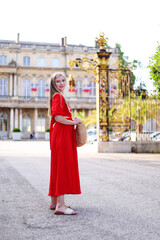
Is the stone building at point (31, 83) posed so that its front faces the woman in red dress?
yes

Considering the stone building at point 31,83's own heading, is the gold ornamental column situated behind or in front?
in front

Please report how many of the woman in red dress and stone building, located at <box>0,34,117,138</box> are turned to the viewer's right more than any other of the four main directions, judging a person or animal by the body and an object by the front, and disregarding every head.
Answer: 1

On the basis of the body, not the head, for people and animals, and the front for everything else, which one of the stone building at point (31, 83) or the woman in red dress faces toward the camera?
the stone building

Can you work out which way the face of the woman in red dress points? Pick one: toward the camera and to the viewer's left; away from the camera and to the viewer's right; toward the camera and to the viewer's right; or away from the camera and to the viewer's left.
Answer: toward the camera and to the viewer's right

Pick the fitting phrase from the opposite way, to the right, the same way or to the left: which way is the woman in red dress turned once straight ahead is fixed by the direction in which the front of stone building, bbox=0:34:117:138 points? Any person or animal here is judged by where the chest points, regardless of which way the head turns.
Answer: to the left

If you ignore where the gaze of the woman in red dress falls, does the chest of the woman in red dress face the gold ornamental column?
no

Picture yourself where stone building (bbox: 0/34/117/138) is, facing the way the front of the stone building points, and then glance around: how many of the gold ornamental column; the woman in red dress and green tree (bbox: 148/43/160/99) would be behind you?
0

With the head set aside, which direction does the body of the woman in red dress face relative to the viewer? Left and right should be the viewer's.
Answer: facing to the right of the viewer

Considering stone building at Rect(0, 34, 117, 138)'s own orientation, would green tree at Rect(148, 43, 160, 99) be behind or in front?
in front

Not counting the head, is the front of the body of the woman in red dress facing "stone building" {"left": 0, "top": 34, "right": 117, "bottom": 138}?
no

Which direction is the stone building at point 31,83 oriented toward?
toward the camera

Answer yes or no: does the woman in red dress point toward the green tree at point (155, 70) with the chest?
no
